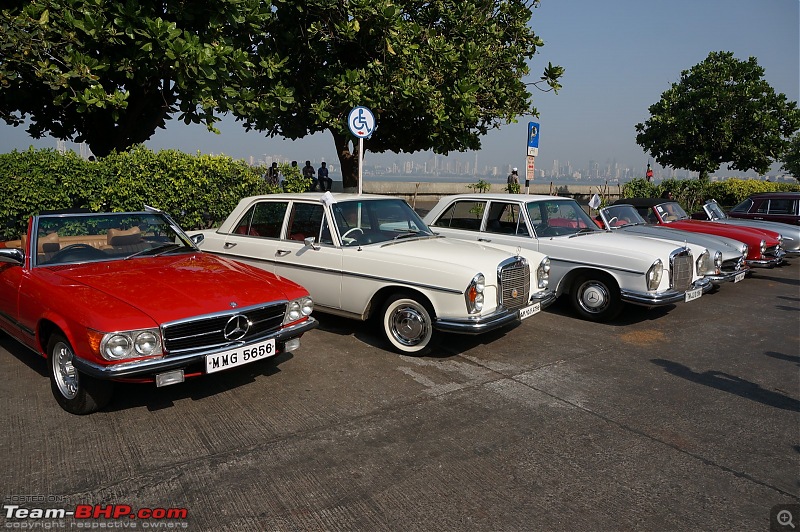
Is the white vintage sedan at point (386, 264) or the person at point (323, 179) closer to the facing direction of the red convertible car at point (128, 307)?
the white vintage sedan

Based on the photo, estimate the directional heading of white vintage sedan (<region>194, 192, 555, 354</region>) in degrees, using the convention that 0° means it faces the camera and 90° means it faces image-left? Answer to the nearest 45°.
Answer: approximately 315°

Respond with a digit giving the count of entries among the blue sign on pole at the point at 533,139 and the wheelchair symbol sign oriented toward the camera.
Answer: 2

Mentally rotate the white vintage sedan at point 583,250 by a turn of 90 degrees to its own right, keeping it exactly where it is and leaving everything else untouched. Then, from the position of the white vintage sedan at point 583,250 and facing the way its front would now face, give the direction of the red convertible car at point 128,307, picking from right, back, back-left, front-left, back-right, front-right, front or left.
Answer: front

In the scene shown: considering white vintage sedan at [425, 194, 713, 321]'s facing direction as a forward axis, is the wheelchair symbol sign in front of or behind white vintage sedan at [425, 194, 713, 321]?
behind

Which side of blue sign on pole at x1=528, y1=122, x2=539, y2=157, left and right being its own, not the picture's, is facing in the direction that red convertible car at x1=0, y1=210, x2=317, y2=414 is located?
front

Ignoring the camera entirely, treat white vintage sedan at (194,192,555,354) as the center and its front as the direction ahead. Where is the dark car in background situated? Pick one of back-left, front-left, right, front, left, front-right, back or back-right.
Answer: left

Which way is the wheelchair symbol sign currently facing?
toward the camera

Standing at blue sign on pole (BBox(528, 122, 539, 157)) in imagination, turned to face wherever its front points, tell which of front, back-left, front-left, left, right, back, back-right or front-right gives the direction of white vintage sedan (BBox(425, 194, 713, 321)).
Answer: front

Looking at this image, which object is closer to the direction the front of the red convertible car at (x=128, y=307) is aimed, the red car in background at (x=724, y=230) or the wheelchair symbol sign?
the red car in background

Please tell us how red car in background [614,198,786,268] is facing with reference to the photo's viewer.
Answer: facing the viewer and to the right of the viewer

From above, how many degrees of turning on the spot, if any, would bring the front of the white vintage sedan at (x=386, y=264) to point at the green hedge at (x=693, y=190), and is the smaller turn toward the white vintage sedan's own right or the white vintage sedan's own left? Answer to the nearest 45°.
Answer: approximately 90° to the white vintage sedan's own left

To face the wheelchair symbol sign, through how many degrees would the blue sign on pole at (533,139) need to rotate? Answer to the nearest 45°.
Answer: approximately 45° to its right

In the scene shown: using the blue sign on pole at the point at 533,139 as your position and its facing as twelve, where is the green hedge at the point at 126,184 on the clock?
The green hedge is roughly at 2 o'clock from the blue sign on pole.

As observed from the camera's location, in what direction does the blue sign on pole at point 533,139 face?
facing the viewer

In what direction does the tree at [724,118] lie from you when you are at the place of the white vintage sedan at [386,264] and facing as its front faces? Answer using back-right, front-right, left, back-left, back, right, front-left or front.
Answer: left
